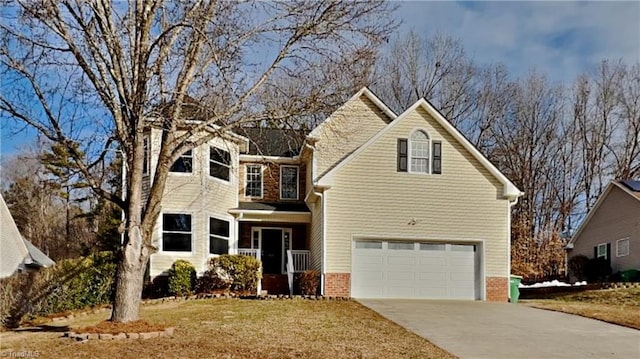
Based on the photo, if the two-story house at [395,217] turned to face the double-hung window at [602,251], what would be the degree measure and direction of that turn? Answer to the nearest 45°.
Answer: approximately 135° to its left

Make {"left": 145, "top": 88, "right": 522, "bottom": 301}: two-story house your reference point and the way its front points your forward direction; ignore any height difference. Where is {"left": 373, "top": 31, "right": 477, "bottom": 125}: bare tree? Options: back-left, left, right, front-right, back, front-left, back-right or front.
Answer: back

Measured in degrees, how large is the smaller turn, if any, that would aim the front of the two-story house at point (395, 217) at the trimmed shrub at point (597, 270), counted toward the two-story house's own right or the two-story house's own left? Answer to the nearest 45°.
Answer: approximately 135° to the two-story house's own left

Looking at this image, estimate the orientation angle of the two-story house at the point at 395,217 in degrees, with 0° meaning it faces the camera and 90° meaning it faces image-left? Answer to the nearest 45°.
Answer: approximately 0°

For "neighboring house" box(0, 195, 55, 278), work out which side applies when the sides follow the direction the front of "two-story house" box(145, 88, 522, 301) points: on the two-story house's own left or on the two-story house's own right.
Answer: on the two-story house's own right
